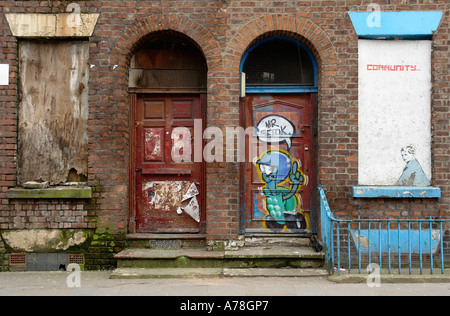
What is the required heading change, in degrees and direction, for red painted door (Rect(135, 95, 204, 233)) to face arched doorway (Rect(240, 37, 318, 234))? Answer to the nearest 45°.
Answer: approximately 90° to its left

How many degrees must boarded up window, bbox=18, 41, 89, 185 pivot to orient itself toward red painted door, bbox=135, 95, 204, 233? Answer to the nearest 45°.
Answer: approximately 90° to its left

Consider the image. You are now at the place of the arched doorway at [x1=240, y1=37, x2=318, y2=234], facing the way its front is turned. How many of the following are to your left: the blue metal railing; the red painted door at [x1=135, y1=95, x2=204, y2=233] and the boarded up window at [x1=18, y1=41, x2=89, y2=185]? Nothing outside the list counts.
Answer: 1

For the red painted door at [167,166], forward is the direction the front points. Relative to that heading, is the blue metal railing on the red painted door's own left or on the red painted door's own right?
on the red painted door's own left

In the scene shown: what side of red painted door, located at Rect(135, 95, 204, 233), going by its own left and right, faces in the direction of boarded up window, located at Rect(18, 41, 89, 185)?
right

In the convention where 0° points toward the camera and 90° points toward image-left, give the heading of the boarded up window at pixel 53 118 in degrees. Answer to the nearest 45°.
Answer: approximately 0°

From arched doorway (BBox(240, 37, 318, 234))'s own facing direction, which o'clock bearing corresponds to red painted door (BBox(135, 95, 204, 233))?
The red painted door is roughly at 3 o'clock from the arched doorway.

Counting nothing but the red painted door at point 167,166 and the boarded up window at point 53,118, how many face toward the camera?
2

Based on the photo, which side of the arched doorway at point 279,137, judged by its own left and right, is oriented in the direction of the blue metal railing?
left

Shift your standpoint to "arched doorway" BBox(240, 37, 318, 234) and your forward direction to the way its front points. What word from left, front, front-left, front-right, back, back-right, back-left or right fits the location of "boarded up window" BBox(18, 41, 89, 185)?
right
